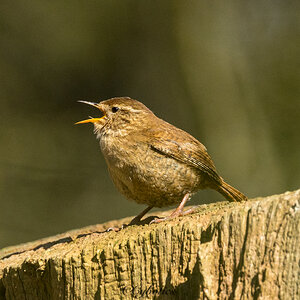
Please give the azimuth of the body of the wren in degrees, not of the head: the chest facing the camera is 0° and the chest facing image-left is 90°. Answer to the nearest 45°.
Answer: approximately 90°
